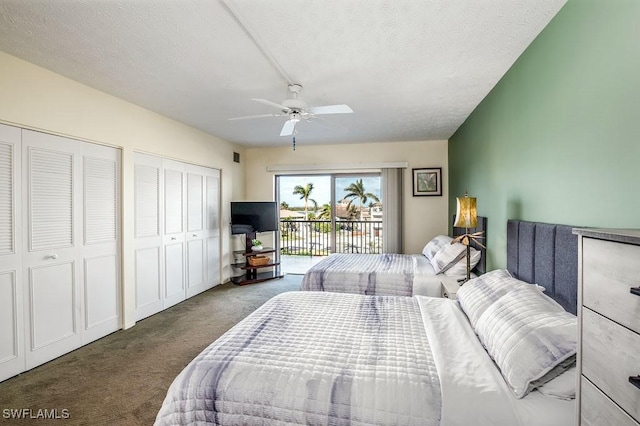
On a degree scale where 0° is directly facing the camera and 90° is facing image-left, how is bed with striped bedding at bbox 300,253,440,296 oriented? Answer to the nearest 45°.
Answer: approximately 90°

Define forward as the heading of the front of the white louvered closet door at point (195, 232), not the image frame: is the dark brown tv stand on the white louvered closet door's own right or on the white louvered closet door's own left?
on the white louvered closet door's own left

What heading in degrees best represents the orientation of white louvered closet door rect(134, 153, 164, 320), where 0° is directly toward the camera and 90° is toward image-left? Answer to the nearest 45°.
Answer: approximately 315°

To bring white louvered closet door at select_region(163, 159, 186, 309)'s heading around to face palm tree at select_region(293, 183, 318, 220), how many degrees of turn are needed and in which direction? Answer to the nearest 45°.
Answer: approximately 90° to its left

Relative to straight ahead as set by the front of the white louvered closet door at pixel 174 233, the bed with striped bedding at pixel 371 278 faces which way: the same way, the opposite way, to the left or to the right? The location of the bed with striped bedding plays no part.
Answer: the opposite way

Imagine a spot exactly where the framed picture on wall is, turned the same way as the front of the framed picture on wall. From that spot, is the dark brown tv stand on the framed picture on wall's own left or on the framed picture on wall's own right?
on the framed picture on wall's own right

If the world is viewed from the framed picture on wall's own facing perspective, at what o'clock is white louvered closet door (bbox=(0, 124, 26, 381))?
The white louvered closet door is roughly at 1 o'clock from the framed picture on wall.

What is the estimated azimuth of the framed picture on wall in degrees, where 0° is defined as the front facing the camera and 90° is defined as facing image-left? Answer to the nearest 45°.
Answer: approximately 0°

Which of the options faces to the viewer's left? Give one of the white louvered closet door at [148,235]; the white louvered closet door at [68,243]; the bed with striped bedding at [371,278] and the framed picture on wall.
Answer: the bed with striped bedding

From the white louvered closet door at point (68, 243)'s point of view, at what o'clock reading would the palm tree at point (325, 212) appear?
The palm tree is roughly at 10 o'clock from the white louvered closet door.
